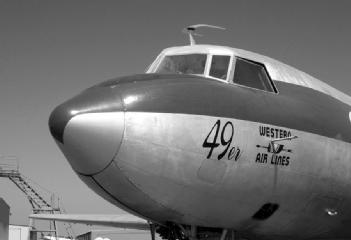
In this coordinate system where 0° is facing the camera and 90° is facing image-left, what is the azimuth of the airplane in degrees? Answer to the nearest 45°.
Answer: approximately 45°
